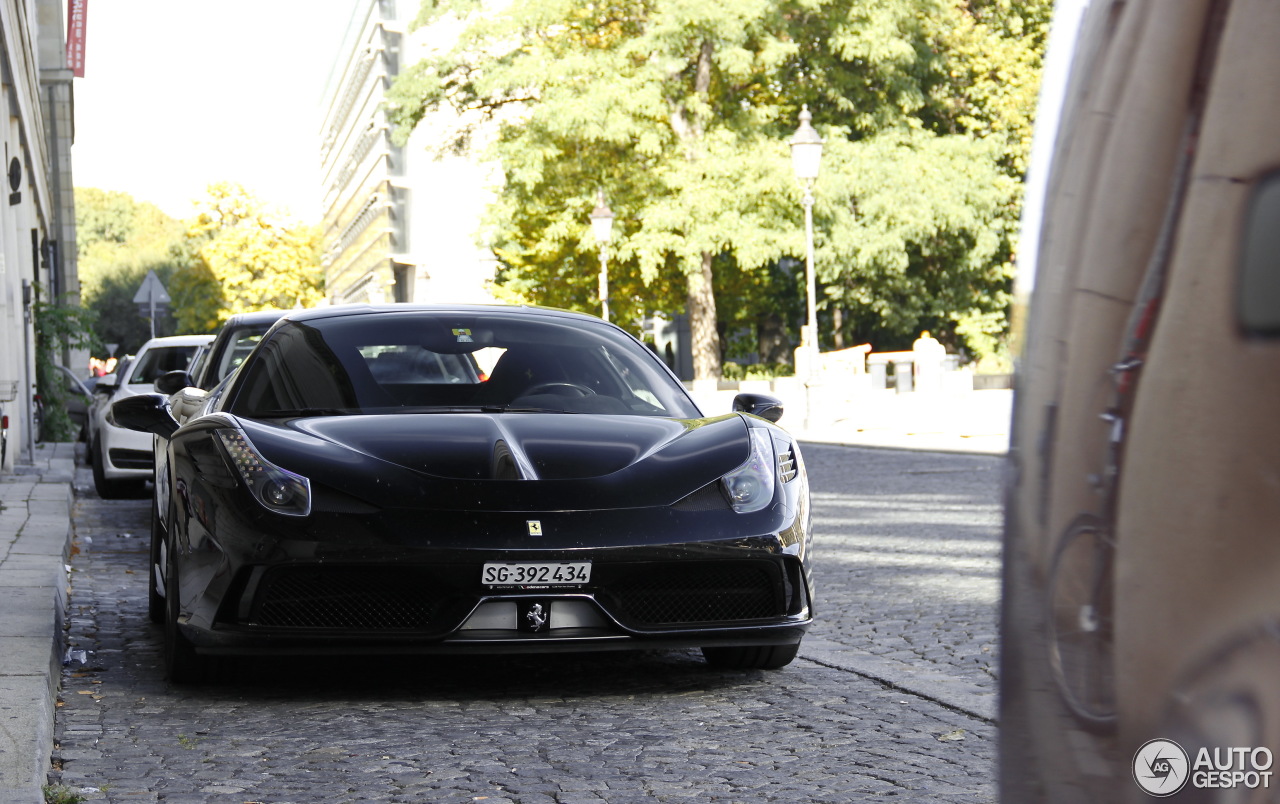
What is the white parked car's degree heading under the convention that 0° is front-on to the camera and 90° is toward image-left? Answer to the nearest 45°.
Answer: approximately 0°

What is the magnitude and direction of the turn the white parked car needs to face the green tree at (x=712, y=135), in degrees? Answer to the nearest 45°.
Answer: approximately 135° to its left

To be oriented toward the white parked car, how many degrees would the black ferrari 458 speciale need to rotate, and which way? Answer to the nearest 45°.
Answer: approximately 180°

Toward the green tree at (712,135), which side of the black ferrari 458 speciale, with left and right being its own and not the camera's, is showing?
back

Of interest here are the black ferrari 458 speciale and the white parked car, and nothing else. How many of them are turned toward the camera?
2

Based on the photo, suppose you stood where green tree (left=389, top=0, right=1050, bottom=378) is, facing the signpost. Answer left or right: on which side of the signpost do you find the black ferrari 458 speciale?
left

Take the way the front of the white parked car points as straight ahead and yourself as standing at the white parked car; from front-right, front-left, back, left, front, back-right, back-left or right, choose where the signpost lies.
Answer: back

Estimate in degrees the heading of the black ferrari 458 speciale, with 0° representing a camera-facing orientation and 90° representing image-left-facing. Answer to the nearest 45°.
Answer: approximately 0°

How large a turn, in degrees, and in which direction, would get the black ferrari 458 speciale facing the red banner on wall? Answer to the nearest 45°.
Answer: approximately 180°
